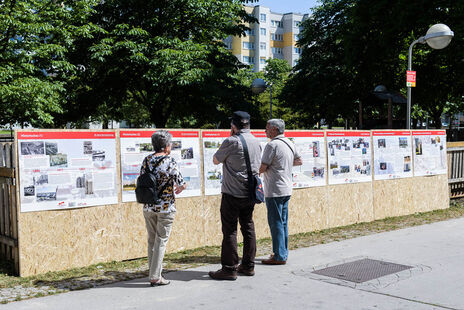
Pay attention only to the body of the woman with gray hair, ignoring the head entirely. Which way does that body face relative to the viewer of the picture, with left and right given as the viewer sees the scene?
facing away from the viewer and to the right of the viewer

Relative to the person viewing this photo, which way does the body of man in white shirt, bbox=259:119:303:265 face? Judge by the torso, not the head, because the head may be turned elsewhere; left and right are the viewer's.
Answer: facing away from the viewer and to the left of the viewer

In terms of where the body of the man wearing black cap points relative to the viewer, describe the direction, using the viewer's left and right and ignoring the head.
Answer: facing away from the viewer and to the left of the viewer

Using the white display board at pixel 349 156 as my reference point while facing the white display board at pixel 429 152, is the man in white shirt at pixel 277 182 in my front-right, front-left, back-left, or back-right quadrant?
back-right

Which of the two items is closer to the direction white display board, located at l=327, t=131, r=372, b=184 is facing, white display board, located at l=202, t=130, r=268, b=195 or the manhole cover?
the manhole cover

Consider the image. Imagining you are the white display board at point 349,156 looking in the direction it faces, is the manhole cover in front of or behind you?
in front

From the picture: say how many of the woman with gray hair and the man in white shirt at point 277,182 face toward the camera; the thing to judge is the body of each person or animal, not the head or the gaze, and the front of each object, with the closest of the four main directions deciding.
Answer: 0

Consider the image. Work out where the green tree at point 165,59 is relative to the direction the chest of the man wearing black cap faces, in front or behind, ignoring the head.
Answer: in front

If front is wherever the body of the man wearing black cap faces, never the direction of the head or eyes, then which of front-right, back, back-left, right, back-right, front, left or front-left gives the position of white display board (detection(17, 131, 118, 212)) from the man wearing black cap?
front-left

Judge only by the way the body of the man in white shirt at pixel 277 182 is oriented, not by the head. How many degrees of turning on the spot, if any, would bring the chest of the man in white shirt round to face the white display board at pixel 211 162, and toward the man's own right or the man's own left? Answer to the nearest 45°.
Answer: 0° — they already face it

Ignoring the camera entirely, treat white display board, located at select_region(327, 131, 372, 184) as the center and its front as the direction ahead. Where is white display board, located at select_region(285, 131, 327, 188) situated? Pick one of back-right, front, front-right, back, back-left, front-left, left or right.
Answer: right

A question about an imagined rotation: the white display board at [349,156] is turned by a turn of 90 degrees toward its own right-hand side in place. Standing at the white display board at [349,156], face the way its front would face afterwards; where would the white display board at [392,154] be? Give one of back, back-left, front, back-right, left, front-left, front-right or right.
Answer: back
